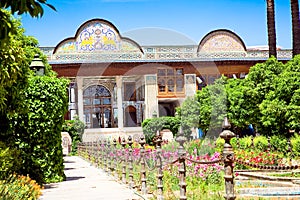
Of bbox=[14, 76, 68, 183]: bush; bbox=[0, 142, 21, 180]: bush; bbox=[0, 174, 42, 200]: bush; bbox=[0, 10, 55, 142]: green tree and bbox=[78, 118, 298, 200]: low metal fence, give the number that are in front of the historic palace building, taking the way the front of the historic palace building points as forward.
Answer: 5

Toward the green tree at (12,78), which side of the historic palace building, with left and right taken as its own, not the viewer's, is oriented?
front

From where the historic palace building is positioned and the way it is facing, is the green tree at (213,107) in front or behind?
in front

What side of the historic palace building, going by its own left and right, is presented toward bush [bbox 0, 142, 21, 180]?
front

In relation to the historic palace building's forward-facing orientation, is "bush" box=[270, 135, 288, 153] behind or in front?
in front
